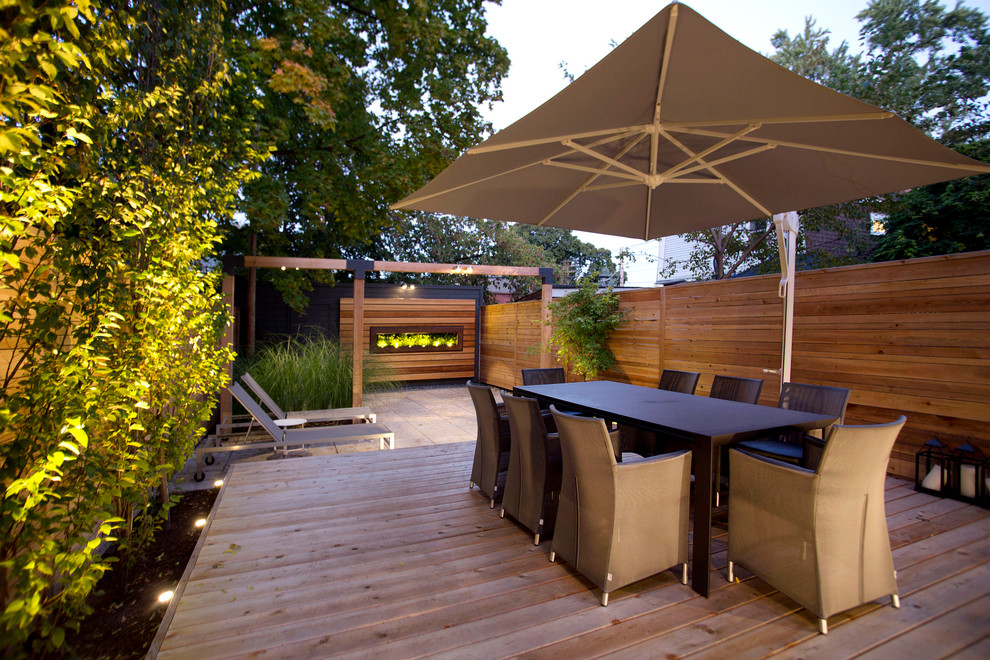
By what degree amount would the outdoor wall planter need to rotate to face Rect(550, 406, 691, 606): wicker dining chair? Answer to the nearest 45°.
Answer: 0° — it already faces it

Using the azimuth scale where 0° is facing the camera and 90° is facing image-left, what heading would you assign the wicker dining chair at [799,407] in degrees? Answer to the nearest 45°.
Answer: approximately 45°

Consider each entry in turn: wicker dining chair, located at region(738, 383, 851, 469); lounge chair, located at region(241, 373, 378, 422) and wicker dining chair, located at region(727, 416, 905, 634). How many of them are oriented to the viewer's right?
1

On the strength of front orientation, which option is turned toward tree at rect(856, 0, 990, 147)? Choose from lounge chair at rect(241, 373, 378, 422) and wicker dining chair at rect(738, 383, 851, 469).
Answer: the lounge chair

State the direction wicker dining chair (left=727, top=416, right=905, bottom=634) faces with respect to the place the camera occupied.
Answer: facing away from the viewer and to the left of the viewer

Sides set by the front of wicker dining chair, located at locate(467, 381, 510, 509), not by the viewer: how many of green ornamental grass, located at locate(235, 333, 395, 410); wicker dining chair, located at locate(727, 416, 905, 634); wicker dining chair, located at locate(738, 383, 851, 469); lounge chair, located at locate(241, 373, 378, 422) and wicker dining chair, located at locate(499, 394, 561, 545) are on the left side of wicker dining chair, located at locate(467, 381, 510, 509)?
2

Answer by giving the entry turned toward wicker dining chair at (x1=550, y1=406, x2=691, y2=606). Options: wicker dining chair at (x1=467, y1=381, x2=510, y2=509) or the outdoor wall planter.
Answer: the outdoor wall planter

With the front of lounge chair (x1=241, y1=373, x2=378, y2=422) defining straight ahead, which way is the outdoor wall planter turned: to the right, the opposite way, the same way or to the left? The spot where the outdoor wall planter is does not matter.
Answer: to the right

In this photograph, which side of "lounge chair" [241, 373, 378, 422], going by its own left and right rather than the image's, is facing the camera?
right

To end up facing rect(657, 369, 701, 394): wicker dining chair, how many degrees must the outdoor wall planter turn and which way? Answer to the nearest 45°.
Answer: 0° — it already faces it

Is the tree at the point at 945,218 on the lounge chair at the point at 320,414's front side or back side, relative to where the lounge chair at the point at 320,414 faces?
on the front side

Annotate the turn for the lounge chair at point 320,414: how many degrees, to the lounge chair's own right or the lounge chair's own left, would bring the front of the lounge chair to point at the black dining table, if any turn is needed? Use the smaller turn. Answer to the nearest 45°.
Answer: approximately 45° to the lounge chair's own right

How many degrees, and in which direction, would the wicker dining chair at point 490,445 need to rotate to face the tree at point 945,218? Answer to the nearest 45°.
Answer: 0° — it already faces it

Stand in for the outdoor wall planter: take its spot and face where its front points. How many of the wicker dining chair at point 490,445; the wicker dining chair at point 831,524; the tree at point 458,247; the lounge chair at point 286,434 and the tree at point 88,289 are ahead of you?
4
